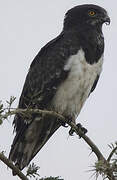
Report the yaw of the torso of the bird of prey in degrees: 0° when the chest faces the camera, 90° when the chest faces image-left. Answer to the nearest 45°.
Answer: approximately 315°
